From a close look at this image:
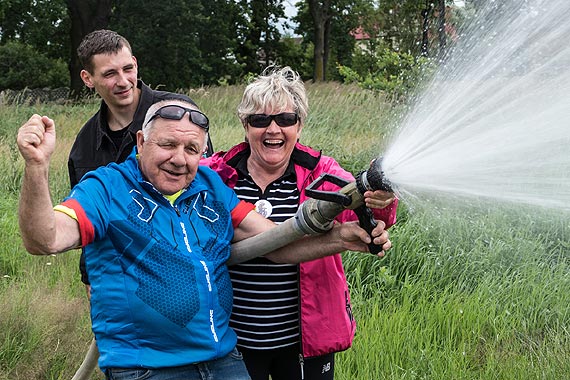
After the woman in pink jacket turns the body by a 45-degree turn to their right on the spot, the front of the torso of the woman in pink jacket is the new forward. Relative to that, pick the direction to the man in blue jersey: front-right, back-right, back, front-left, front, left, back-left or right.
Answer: front

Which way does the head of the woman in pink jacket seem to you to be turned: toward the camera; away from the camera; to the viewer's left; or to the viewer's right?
toward the camera

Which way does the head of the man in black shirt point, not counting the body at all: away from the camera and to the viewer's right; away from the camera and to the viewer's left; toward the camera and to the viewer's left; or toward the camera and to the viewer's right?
toward the camera and to the viewer's right

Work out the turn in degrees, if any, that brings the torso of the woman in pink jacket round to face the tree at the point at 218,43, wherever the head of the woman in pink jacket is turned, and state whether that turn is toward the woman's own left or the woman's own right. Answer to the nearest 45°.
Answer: approximately 180°

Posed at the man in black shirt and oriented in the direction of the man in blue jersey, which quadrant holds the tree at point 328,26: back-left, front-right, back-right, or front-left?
back-left

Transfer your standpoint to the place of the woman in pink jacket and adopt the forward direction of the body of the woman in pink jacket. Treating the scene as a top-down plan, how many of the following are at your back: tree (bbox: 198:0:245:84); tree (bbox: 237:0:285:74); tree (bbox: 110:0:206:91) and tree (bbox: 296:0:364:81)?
4

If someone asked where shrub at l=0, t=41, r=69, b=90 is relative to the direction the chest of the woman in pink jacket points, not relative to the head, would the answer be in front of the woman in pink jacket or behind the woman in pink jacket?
behind

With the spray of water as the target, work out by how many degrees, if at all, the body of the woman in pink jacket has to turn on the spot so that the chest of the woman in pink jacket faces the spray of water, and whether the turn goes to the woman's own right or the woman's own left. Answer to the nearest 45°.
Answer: approximately 90° to the woman's own left

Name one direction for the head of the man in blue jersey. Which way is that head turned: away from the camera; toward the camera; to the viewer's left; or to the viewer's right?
toward the camera

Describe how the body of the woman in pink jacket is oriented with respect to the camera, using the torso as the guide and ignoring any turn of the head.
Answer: toward the camera

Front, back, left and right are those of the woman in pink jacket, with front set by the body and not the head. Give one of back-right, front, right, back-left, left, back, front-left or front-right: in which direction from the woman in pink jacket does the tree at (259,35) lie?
back

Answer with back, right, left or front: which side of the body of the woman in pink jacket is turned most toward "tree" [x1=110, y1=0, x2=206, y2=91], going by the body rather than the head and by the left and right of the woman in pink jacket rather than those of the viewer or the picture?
back

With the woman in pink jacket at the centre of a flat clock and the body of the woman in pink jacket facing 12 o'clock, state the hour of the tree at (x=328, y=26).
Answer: The tree is roughly at 6 o'clock from the woman in pink jacket.
